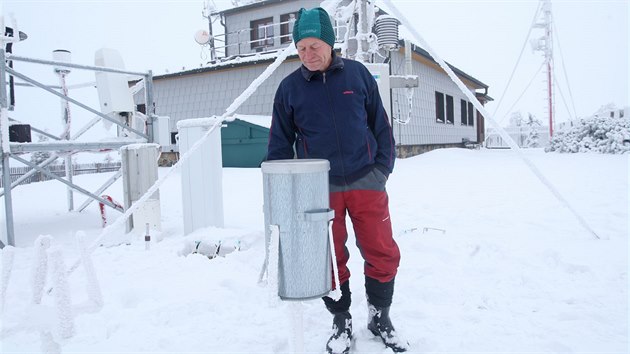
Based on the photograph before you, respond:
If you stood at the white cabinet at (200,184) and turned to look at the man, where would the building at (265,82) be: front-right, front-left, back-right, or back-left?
back-left

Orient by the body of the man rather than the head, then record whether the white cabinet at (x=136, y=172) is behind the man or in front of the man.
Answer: behind

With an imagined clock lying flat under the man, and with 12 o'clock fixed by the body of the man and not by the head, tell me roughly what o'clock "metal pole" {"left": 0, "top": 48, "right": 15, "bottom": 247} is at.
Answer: The metal pole is roughly at 4 o'clock from the man.

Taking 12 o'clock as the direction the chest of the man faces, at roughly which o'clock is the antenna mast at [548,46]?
The antenna mast is roughly at 7 o'clock from the man.

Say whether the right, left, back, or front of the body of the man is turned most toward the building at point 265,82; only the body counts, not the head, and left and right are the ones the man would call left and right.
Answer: back

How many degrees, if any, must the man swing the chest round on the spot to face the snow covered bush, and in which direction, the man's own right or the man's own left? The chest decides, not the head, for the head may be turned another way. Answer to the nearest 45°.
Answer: approximately 135° to the man's own left

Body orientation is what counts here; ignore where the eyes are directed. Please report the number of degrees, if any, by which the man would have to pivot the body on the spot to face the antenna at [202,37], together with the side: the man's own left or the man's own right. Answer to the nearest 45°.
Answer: approximately 180°

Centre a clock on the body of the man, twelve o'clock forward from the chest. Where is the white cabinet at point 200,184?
The white cabinet is roughly at 5 o'clock from the man.

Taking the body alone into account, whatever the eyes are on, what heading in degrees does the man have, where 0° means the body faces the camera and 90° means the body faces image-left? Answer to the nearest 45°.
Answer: approximately 0°

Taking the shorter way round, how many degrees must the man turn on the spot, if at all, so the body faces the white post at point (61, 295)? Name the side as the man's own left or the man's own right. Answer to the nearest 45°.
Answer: approximately 90° to the man's own right
